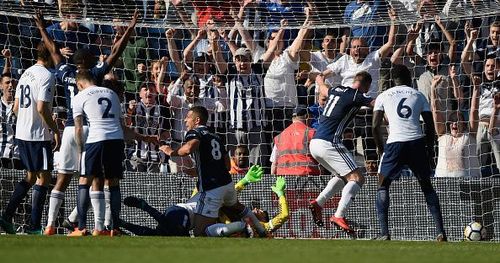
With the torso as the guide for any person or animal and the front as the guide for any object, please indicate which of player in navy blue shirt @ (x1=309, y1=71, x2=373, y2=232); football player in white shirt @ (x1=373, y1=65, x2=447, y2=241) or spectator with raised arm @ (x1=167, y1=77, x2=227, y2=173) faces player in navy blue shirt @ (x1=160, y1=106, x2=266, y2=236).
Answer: the spectator with raised arm

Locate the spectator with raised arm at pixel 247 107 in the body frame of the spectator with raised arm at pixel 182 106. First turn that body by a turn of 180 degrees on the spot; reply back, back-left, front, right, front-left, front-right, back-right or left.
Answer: right

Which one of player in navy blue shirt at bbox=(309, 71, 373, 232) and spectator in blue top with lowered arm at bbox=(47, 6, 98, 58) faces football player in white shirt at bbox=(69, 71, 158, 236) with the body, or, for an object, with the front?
the spectator in blue top with lowered arm

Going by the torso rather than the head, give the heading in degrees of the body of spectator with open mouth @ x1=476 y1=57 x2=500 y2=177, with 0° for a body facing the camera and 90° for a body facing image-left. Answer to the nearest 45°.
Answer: approximately 0°

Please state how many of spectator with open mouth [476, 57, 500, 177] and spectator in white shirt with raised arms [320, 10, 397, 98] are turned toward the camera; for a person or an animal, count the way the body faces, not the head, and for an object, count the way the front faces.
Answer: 2

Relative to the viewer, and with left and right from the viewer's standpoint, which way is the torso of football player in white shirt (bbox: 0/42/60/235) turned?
facing away from the viewer and to the right of the viewer

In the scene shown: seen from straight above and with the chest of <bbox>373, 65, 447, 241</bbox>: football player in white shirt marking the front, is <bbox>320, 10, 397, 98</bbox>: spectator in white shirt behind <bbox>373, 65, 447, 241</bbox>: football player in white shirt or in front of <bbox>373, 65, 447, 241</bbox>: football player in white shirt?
in front

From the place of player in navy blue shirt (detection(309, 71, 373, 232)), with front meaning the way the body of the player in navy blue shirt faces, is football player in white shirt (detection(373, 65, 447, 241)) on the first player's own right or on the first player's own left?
on the first player's own right

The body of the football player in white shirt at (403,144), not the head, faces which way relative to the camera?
away from the camera
